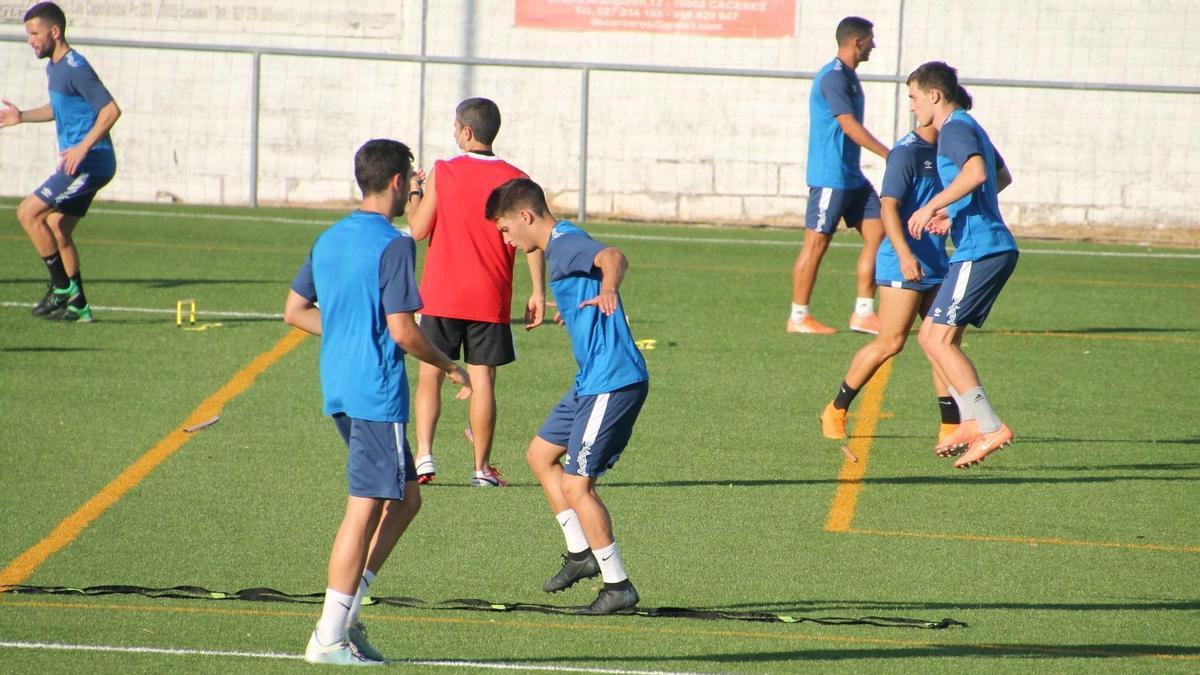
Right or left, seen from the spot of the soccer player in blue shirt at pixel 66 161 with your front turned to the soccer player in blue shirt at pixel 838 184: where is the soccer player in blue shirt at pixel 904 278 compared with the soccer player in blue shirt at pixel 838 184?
right

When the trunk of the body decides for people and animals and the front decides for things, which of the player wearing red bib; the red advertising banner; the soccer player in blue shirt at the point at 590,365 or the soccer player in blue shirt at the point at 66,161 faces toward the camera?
the red advertising banner

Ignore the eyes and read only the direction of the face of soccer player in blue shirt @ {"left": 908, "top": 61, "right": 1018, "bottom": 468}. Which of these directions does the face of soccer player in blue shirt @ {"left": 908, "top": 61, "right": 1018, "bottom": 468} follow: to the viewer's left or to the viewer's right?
to the viewer's left

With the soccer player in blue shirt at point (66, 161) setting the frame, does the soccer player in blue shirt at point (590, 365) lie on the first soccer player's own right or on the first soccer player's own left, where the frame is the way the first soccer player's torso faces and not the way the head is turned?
on the first soccer player's own left

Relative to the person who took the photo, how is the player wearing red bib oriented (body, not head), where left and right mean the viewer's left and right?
facing away from the viewer

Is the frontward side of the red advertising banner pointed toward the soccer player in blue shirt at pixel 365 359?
yes

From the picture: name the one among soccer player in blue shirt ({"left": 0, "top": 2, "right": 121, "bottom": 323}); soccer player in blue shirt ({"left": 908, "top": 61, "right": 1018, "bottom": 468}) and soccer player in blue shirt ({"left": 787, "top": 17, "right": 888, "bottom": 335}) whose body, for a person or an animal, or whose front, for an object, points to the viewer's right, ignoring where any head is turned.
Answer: soccer player in blue shirt ({"left": 787, "top": 17, "right": 888, "bottom": 335})

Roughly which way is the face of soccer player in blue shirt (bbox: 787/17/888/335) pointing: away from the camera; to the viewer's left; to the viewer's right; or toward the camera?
to the viewer's right

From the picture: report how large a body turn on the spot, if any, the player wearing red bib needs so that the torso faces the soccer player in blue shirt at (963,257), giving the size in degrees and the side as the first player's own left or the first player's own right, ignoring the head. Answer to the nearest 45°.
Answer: approximately 90° to the first player's own right

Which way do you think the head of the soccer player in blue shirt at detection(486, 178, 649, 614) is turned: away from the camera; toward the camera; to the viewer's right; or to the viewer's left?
to the viewer's left

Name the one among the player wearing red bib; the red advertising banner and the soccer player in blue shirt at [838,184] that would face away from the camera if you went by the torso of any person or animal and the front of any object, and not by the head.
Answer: the player wearing red bib

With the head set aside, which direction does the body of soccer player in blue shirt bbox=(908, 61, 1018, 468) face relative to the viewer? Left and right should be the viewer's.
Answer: facing to the left of the viewer

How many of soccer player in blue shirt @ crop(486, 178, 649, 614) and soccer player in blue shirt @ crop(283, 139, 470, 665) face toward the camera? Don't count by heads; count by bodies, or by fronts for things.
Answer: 0

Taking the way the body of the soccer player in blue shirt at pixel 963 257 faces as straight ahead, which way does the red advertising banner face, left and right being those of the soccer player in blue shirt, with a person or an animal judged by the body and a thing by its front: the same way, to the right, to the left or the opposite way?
to the left
